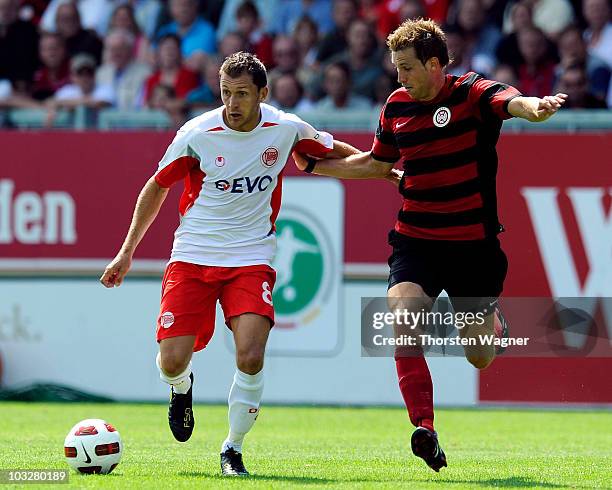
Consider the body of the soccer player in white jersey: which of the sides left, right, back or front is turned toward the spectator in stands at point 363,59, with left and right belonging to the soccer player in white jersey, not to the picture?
back

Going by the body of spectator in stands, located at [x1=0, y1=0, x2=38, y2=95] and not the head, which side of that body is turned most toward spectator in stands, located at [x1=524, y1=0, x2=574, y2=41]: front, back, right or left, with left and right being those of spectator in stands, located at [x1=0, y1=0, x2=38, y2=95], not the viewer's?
left

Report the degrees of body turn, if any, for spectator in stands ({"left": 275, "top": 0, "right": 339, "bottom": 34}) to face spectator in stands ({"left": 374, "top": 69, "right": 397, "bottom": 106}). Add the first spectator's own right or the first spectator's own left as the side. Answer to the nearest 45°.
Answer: approximately 45° to the first spectator's own left

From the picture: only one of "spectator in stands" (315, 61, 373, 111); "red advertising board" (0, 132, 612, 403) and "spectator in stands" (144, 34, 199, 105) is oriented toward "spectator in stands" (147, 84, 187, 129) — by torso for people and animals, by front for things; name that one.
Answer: "spectator in stands" (144, 34, 199, 105)

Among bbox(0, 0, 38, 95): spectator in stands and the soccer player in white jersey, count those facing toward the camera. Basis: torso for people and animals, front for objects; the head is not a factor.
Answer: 2

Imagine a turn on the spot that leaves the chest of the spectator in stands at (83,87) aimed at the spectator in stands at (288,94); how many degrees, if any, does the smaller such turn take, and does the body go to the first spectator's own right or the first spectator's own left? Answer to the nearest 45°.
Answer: approximately 45° to the first spectator's own left

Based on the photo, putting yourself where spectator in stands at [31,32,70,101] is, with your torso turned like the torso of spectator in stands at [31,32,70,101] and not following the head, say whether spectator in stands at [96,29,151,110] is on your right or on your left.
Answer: on your left

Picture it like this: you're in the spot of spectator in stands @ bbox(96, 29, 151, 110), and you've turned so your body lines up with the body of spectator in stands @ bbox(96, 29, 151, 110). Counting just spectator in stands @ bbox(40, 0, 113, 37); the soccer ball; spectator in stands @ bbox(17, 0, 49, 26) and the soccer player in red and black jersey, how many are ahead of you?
2

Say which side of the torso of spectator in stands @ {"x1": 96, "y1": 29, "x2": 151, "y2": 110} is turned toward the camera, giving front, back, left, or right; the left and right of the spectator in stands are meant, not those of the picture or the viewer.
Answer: front

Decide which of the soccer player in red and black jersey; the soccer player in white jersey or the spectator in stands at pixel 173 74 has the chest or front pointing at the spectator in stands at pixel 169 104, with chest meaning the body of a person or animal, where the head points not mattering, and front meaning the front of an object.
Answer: the spectator in stands at pixel 173 74

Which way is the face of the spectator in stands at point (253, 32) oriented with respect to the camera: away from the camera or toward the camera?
toward the camera

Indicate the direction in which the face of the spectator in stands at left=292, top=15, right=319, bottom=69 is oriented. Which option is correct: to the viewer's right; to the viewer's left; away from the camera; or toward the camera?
toward the camera

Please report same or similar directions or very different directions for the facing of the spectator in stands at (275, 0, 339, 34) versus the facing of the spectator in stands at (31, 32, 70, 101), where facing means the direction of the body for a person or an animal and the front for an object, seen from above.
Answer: same or similar directions

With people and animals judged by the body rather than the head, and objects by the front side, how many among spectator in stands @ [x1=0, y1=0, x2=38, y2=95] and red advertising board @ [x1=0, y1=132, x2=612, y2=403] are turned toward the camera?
2

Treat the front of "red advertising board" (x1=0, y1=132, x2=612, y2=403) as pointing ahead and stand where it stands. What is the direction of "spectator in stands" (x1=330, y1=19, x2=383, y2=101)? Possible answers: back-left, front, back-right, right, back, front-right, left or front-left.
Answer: back

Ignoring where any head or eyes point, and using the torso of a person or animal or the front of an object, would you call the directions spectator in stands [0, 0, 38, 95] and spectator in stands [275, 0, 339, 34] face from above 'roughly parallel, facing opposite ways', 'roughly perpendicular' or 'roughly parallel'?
roughly parallel

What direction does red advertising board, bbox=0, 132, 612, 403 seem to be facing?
toward the camera
